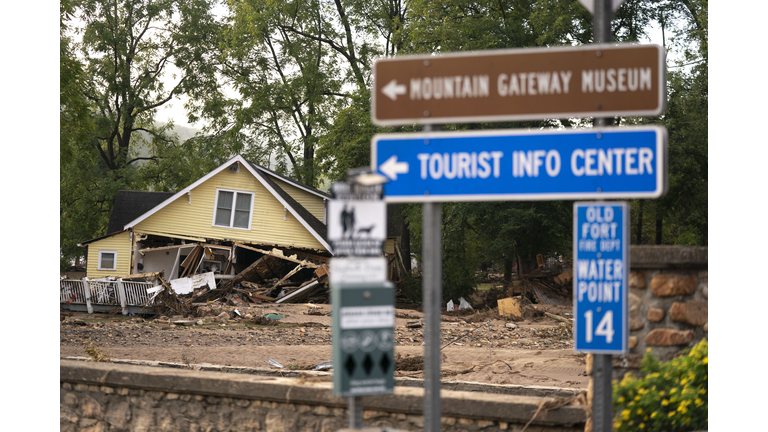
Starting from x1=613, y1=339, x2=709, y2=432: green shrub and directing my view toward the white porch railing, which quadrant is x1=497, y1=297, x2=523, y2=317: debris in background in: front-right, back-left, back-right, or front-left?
front-right

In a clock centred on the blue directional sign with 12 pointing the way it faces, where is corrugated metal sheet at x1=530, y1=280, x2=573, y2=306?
The corrugated metal sheet is roughly at 6 o'clock from the blue directional sign.

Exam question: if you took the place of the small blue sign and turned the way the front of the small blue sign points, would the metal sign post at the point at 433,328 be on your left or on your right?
on your right

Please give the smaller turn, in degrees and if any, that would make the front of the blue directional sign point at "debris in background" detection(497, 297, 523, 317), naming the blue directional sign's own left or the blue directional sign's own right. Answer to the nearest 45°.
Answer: approximately 180°

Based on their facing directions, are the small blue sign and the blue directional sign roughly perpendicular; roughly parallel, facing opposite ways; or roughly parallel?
roughly parallel

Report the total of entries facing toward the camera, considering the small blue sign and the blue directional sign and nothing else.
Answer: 2

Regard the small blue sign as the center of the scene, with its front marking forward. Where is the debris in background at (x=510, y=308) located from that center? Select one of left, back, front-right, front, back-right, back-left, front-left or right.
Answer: back

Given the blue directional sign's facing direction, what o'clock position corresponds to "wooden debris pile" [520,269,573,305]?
The wooden debris pile is roughly at 6 o'clock from the blue directional sign.

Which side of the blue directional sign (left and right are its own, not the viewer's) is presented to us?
front

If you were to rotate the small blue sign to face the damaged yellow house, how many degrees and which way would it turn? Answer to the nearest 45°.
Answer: approximately 135° to its right
